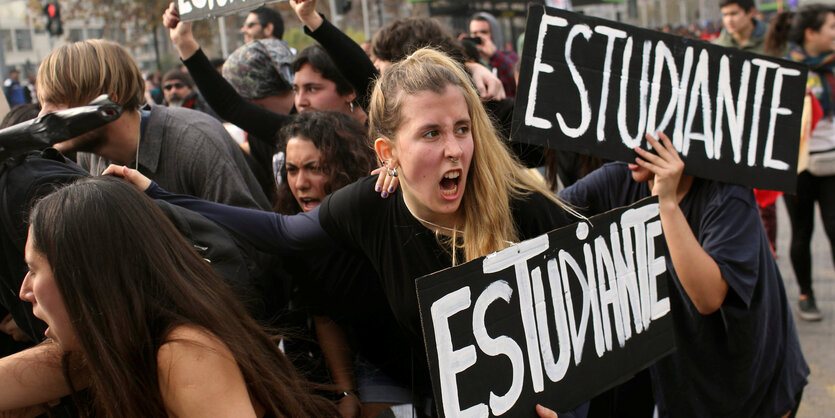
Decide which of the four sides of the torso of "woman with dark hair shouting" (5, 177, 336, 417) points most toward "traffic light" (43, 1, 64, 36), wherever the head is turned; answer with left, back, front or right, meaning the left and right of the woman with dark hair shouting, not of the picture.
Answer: right

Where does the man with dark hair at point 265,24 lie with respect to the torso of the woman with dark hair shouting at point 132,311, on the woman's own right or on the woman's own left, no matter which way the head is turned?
on the woman's own right

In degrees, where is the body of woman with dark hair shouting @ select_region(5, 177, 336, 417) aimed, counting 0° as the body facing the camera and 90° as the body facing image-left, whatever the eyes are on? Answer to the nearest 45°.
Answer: approximately 90°

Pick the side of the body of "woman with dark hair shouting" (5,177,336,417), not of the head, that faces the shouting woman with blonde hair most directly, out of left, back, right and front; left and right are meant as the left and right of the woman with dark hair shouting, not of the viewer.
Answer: back

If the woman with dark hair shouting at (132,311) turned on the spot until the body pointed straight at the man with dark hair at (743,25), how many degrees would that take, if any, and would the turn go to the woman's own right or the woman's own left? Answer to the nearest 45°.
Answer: approximately 135° to the woman's own right

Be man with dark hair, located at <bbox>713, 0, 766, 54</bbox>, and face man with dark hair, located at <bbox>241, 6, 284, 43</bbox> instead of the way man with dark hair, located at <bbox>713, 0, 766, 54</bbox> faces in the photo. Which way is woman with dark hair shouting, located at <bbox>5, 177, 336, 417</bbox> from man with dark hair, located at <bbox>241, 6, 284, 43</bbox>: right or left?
left

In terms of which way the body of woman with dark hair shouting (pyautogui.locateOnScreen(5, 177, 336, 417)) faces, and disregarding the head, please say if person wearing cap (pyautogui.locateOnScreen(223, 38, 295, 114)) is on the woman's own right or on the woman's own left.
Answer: on the woman's own right
